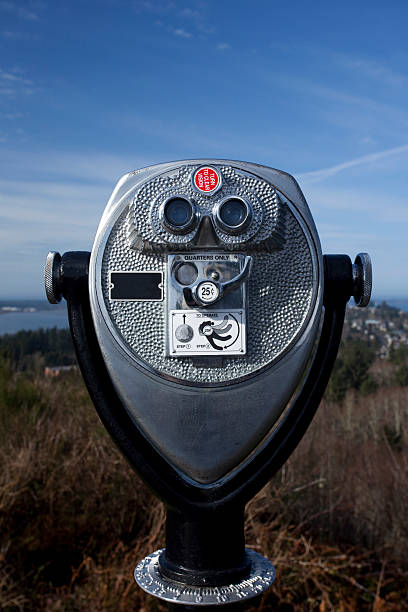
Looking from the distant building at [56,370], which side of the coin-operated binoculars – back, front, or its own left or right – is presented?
back

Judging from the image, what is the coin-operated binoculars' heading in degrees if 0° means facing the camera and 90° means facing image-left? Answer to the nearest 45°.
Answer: approximately 0°
